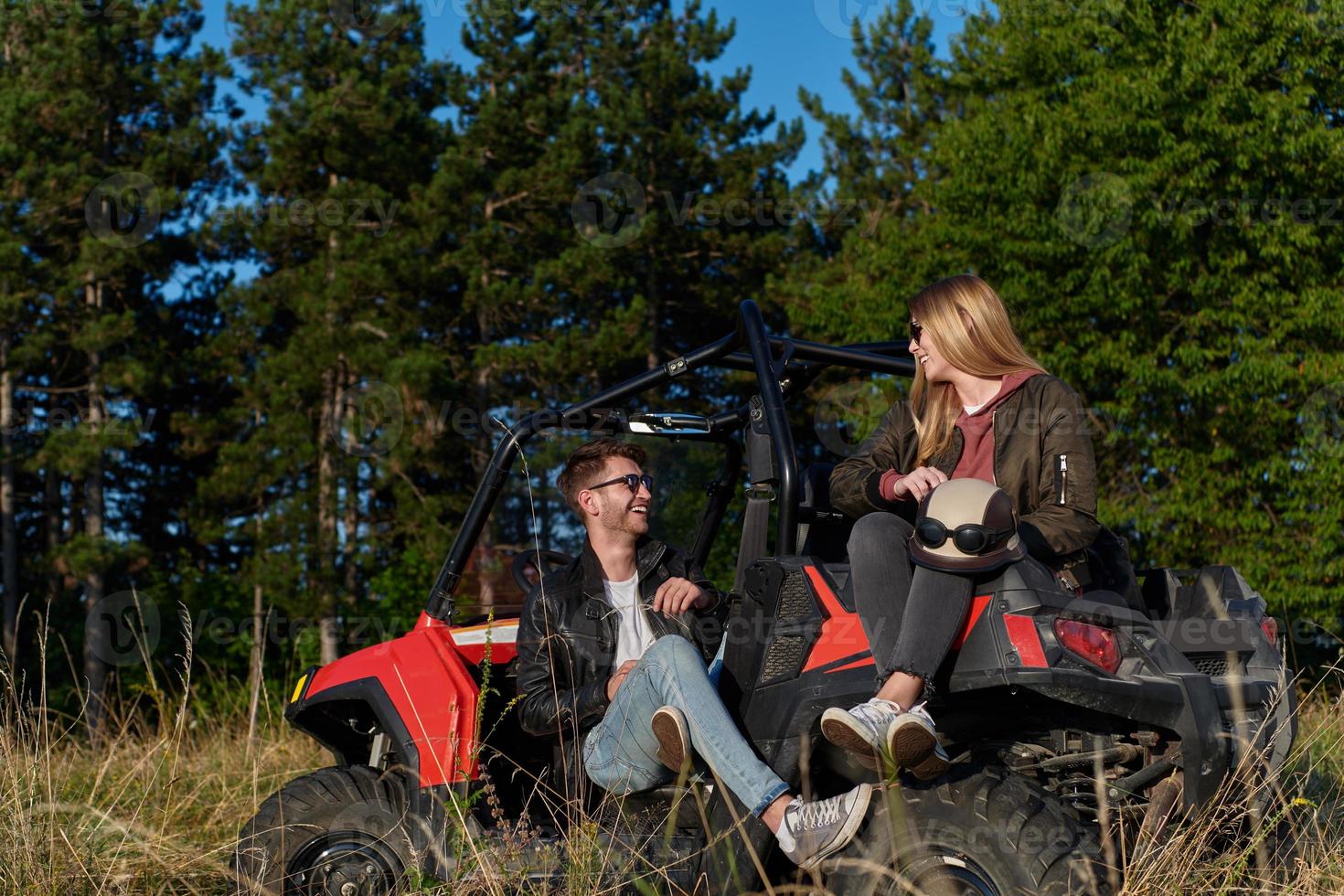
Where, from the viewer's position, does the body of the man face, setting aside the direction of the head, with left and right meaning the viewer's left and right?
facing the viewer and to the right of the viewer

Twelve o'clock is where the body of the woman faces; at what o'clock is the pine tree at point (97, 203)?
The pine tree is roughly at 3 o'clock from the woman.

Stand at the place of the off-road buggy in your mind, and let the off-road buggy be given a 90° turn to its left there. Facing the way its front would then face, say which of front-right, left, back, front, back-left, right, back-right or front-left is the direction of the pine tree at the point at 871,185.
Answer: back-right

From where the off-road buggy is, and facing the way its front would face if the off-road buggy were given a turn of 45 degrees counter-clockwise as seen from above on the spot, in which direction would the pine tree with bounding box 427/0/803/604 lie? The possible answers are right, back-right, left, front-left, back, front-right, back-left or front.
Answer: right

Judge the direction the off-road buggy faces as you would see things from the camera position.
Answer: facing away from the viewer and to the left of the viewer

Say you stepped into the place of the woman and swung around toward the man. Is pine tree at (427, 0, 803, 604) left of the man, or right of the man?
right

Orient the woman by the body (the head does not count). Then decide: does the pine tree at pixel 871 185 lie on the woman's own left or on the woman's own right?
on the woman's own right

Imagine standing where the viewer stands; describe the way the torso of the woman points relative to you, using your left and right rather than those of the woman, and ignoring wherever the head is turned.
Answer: facing the viewer and to the left of the viewer

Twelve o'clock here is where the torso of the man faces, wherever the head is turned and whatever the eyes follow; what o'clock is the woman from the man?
The woman is roughly at 12 o'clock from the man.

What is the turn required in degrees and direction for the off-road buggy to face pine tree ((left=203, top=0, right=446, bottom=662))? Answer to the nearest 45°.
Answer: approximately 45° to its right

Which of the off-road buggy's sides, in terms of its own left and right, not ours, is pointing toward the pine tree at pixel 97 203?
front

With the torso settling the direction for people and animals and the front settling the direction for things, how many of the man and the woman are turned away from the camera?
0
